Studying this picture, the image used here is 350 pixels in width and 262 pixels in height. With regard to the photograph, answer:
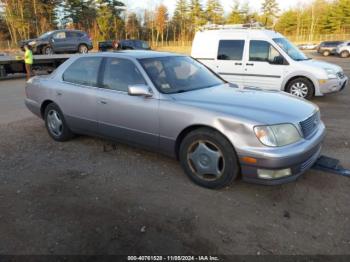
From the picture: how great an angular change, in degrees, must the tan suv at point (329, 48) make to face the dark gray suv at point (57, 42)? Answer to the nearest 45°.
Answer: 0° — it already faces it

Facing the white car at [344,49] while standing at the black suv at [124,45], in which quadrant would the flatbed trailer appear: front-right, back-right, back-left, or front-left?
back-right

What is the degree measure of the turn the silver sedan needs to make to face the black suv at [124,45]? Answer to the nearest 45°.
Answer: approximately 135° to its left

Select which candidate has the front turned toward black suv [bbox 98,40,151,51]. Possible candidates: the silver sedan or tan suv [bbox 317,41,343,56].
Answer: tan suv [bbox 317,41,343,56]

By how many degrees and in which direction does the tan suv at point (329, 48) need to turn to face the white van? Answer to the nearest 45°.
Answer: approximately 45° to its left

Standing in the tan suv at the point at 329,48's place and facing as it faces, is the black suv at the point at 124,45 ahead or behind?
ahead

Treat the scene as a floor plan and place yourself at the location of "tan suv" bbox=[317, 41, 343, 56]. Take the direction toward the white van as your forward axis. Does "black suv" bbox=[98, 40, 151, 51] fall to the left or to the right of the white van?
right

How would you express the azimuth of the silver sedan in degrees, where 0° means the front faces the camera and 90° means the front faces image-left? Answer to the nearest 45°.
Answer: approximately 315°

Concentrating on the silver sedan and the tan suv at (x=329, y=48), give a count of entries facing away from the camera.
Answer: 0

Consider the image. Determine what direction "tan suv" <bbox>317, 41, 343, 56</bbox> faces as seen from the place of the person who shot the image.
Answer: facing the viewer and to the left of the viewer

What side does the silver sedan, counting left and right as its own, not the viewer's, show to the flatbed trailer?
back
